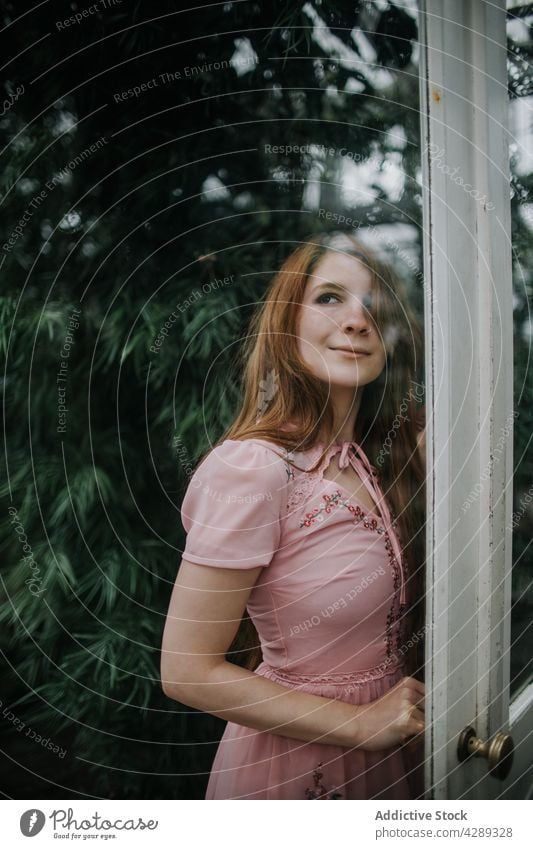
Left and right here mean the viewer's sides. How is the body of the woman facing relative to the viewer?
facing the viewer and to the right of the viewer
